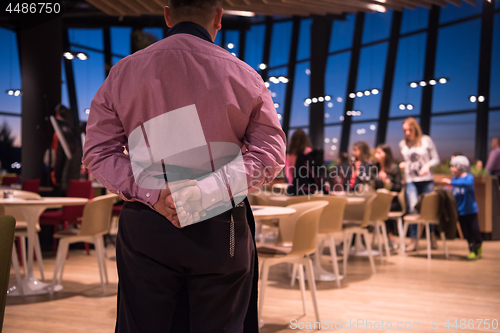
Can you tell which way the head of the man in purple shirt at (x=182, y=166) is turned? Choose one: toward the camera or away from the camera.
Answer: away from the camera

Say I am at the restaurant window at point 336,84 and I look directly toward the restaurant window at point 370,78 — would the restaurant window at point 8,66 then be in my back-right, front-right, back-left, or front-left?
back-right

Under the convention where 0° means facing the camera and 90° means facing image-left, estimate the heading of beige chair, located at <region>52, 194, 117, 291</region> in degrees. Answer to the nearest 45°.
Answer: approximately 135°

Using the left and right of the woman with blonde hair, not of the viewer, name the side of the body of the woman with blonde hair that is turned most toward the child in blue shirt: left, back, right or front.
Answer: left

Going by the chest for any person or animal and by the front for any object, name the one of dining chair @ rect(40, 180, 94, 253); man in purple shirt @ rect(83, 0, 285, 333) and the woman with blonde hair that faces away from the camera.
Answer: the man in purple shirt

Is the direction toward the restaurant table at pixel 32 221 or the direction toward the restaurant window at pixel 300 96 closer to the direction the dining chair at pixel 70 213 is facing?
the restaurant table

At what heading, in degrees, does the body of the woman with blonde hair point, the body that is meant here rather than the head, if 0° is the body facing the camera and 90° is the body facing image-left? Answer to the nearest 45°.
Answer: approximately 45°

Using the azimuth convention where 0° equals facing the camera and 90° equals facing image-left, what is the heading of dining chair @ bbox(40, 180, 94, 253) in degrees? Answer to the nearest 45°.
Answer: approximately 45°

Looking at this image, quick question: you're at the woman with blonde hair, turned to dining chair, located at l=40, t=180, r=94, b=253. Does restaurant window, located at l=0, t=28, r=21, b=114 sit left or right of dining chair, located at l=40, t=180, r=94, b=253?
right

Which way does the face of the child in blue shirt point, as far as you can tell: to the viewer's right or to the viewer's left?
to the viewer's left

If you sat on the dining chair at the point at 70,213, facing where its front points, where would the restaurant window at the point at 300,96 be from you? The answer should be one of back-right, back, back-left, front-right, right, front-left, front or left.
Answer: back

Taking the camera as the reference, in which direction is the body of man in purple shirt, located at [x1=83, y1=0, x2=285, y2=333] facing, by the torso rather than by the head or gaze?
away from the camera

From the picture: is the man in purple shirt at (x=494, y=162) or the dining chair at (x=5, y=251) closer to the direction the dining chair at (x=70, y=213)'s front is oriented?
the dining chair

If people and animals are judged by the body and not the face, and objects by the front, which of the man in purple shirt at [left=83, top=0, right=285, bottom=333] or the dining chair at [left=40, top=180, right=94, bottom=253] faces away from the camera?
the man in purple shirt
